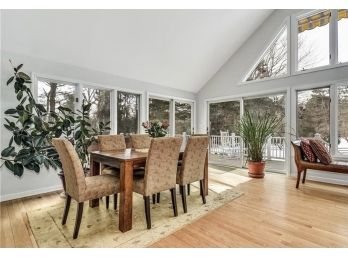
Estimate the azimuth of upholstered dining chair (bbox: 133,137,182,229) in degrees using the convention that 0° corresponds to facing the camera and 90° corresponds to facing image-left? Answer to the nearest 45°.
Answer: approximately 135°

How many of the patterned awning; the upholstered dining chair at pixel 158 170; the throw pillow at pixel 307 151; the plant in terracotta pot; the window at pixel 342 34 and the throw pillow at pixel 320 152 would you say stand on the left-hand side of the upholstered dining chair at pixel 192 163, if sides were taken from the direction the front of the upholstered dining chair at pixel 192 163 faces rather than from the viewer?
1

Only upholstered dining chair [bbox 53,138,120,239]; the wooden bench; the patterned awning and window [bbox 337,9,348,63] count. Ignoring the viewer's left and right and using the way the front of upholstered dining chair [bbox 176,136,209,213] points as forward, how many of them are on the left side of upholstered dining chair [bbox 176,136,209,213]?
1

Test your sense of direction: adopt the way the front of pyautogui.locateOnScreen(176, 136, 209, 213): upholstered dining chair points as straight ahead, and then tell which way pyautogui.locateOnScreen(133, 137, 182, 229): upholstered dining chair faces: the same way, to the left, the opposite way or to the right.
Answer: the same way

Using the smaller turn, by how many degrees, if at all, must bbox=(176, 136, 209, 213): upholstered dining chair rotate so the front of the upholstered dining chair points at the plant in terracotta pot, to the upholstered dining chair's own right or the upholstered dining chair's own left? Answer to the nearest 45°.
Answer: approximately 90° to the upholstered dining chair's own right

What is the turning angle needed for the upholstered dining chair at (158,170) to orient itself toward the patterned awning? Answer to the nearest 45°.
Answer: approximately 90° to its right

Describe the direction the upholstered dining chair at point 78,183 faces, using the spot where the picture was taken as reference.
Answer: facing away from the viewer and to the right of the viewer

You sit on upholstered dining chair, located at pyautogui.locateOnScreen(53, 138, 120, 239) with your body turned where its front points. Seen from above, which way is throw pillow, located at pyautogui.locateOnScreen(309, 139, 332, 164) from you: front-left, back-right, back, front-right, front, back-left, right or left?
front-right

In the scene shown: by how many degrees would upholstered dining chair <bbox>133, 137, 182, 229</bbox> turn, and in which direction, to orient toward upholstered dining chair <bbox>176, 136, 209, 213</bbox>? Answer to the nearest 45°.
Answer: approximately 90° to its right

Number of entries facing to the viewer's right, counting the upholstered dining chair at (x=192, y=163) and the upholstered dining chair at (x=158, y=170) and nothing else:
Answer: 0

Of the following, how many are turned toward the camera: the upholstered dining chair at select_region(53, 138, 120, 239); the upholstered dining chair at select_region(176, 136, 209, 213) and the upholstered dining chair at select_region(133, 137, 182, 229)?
0

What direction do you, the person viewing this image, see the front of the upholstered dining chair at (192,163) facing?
facing away from the viewer and to the left of the viewer

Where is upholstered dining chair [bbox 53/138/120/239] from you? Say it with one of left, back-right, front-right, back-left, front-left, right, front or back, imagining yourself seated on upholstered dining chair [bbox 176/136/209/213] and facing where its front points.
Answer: left
